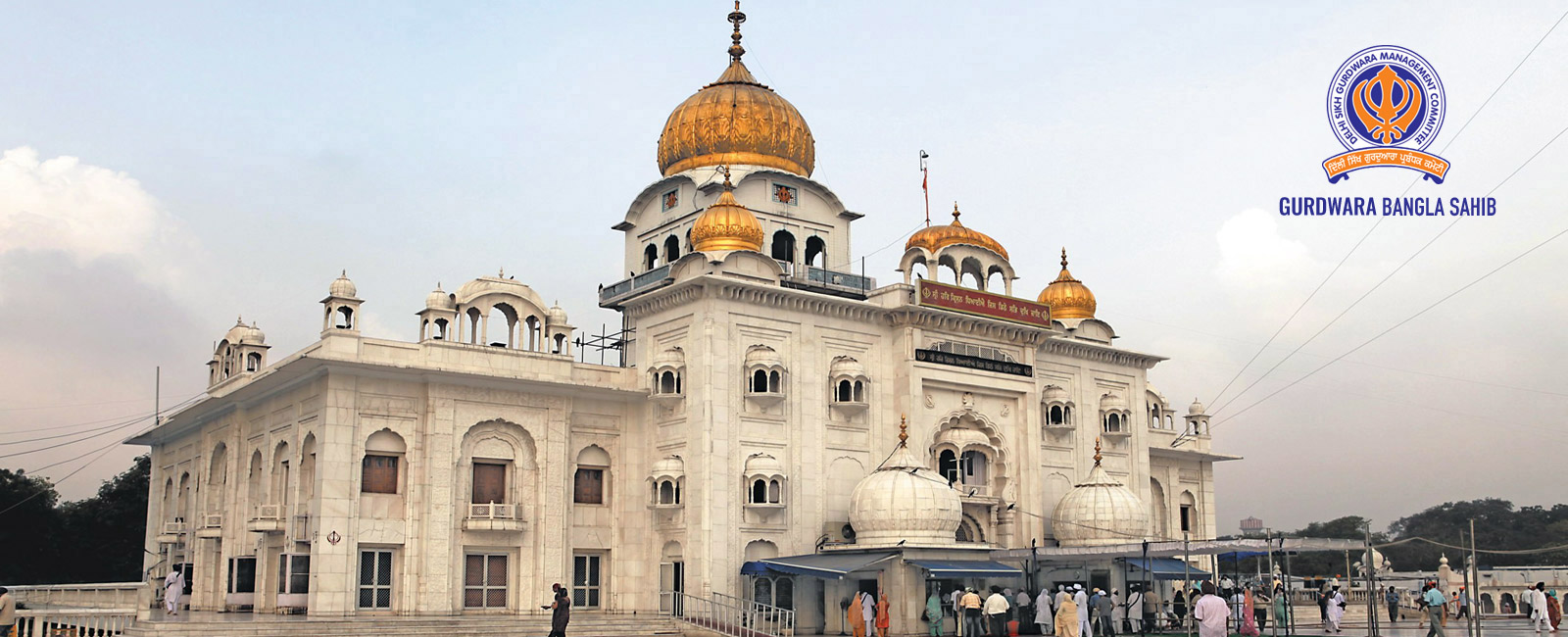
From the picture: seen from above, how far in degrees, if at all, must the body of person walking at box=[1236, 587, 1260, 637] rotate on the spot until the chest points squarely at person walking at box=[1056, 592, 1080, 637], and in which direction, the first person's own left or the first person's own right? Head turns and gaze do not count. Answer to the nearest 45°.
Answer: approximately 135° to the first person's own left

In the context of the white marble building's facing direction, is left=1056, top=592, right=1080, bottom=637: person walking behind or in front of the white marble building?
in front

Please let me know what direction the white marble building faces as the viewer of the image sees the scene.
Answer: facing the viewer and to the right of the viewer

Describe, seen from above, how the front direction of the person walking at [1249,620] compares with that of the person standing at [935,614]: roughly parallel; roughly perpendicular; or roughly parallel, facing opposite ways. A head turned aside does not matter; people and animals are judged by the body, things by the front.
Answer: roughly parallel

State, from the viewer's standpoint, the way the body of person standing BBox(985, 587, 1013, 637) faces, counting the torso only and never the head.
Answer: away from the camera

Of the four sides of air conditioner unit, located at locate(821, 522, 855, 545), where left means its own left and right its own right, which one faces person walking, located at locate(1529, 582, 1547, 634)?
left

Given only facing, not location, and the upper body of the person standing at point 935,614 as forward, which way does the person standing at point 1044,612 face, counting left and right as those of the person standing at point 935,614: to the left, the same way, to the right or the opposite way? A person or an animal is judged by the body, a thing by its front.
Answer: the same way

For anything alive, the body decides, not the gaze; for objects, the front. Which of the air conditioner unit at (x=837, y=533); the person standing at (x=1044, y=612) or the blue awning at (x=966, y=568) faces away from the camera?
the person standing

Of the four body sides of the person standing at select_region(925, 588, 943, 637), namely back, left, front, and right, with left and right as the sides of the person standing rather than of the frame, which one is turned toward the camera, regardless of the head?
back

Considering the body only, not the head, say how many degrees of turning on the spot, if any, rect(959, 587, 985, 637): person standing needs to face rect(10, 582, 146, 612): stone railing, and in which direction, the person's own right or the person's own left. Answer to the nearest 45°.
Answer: approximately 90° to the person's own left

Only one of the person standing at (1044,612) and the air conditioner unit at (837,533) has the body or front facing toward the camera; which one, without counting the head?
the air conditioner unit

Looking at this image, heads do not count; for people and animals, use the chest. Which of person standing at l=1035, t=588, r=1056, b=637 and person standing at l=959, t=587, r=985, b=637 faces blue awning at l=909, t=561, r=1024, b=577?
person standing at l=959, t=587, r=985, b=637

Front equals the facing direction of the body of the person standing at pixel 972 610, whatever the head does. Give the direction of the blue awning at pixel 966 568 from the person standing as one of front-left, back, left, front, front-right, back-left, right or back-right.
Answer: front
